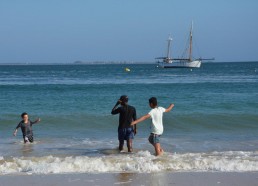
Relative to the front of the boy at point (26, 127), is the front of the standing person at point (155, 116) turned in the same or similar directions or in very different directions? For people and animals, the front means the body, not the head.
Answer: very different directions

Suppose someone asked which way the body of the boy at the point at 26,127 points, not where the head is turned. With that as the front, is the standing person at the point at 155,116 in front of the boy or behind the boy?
in front

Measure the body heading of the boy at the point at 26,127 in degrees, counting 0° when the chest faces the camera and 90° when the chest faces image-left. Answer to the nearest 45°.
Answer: approximately 0°

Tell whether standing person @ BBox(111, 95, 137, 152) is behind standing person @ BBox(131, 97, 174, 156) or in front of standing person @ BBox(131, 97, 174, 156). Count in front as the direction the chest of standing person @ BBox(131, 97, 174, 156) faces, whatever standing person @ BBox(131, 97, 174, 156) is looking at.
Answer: in front

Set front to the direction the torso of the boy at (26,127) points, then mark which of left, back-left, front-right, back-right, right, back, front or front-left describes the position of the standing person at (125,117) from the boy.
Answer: front-left

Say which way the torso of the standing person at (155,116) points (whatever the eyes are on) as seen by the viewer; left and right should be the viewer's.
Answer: facing away from the viewer and to the left of the viewer
